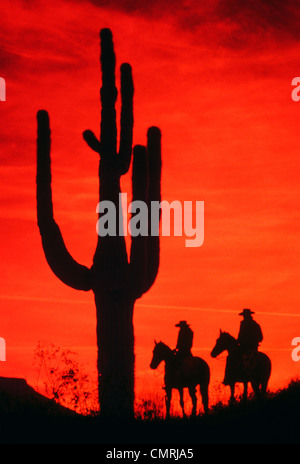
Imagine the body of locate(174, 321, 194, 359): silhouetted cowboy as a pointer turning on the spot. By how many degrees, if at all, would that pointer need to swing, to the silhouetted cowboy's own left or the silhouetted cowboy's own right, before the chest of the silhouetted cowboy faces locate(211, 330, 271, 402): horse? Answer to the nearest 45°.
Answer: approximately 135° to the silhouetted cowboy's own right

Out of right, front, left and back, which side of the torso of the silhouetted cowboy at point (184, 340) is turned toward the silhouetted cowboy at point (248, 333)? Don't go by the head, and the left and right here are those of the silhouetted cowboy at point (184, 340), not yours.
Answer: back

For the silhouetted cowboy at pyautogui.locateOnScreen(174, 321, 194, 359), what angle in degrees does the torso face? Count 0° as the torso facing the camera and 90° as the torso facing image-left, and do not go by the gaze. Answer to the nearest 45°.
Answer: approximately 90°
